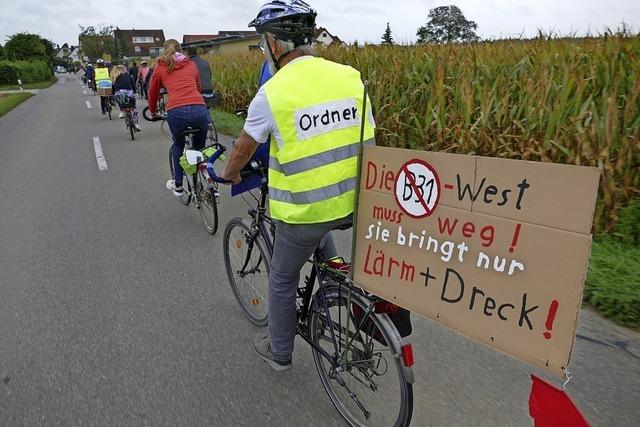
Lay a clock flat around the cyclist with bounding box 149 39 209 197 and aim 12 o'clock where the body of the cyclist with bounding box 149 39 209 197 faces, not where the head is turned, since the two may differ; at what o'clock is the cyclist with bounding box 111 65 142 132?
the cyclist with bounding box 111 65 142 132 is roughly at 1 o'clock from the cyclist with bounding box 149 39 209 197.

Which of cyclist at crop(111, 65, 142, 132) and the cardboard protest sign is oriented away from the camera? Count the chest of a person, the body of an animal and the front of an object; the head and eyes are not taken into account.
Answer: the cyclist

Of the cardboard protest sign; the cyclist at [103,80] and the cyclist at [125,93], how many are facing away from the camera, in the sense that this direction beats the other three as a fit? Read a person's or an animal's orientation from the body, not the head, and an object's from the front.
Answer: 2

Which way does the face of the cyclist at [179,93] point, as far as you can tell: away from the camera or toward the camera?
away from the camera

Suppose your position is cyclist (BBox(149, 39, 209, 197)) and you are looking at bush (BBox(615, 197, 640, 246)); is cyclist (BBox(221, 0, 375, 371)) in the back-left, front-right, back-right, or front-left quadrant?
front-right

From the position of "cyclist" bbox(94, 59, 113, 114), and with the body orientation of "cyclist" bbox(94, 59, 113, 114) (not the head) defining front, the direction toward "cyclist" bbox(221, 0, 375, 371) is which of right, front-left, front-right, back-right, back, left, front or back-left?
back

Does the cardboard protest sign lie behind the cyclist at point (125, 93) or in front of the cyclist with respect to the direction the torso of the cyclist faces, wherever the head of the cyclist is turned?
behind

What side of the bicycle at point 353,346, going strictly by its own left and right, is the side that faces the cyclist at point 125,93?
front

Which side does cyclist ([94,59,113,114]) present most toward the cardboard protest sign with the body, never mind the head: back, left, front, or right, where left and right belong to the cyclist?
back

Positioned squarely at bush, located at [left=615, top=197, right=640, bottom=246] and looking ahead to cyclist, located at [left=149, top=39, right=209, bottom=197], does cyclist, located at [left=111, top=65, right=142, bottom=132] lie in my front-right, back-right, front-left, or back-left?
front-right

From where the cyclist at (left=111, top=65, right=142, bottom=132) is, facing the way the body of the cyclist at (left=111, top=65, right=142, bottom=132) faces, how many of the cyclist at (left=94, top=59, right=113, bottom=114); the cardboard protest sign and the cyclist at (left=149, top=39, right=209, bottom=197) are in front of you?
1

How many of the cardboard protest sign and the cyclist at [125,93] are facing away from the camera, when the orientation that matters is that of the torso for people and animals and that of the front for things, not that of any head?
1

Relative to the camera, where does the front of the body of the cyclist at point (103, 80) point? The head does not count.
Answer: away from the camera

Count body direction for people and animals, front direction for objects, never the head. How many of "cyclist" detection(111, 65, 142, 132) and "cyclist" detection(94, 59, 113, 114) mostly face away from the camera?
2

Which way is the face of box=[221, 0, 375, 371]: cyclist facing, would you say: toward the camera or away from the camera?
away from the camera
